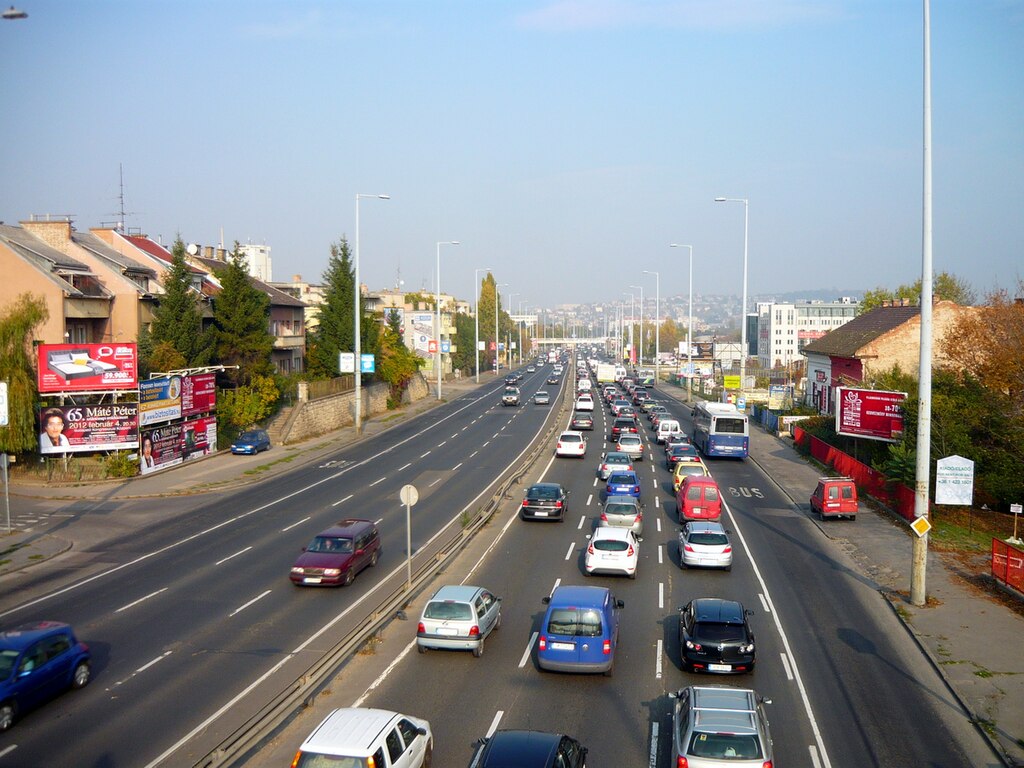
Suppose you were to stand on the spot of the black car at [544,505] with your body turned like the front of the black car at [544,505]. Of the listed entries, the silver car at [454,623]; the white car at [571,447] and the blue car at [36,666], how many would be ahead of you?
1

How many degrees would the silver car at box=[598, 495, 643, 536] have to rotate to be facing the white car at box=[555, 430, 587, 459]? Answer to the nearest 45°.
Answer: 0° — it already faces it

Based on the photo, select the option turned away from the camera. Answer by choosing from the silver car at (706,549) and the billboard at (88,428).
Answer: the silver car

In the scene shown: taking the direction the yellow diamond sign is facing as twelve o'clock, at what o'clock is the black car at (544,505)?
The black car is roughly at 4 o'clock from the yellow diamond sign.

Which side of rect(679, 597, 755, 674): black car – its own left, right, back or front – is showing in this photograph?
back

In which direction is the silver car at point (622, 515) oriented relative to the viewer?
away from the camera

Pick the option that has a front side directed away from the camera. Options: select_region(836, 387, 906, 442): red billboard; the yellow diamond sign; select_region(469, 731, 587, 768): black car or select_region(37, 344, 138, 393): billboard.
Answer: the black car

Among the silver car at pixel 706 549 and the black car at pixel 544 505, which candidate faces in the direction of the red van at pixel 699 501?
the silver car

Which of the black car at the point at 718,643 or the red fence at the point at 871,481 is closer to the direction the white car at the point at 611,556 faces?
the red fence

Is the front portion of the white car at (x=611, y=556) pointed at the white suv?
no

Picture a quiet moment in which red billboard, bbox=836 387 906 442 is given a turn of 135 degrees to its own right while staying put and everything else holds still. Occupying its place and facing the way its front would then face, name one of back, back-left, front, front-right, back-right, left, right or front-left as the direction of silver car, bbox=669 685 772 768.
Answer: back

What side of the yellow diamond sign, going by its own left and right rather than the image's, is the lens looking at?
front

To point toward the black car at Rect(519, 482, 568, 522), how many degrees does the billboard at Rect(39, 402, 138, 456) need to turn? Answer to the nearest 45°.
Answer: approximately 45° to its left

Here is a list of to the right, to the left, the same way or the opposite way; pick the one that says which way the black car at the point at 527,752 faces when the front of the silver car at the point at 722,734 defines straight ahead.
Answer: the same way

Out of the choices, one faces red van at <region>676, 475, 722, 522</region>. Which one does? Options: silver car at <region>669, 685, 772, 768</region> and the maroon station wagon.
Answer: the silver car

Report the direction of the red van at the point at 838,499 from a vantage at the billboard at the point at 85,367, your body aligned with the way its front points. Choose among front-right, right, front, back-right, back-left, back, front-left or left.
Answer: front-left

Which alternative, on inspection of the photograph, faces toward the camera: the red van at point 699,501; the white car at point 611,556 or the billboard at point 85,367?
the billboard

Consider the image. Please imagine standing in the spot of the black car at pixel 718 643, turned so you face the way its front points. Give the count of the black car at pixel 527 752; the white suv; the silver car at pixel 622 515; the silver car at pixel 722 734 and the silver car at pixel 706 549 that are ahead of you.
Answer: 2

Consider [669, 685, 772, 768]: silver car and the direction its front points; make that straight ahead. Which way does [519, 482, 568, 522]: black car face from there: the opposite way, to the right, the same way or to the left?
the same way

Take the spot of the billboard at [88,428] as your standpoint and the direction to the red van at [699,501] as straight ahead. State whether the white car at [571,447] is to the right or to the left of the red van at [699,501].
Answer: left

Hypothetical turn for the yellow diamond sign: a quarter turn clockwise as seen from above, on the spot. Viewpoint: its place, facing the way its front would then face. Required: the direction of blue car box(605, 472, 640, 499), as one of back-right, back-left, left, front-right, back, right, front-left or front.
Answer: front-right

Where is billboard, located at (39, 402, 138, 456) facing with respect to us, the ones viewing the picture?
facing the viewer

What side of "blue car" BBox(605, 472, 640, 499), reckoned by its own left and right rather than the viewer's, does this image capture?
back

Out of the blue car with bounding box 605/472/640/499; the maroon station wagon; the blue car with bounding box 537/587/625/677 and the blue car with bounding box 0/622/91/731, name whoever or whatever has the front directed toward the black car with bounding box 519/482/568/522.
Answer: the blue car with bounding box 537/587/625/677
